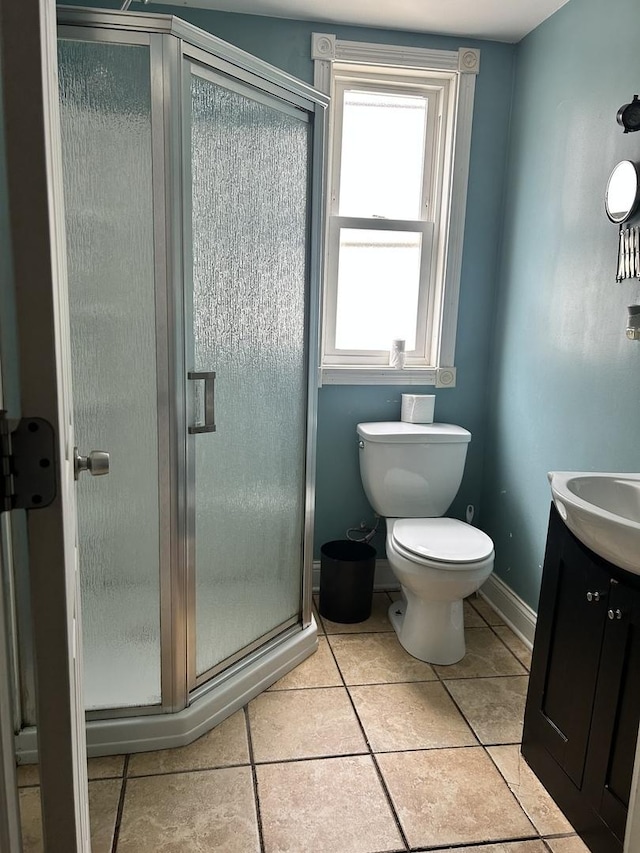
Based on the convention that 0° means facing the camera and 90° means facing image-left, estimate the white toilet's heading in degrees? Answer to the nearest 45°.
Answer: approximately 315°

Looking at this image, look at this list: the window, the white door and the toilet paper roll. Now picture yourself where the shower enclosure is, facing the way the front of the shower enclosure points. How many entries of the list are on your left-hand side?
2

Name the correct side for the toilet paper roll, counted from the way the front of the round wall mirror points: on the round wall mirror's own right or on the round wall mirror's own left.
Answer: on the round wall mirror's own right

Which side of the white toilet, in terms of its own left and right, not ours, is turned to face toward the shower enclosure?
right

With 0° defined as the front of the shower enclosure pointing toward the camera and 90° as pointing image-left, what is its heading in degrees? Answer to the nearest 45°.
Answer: approximately 315°

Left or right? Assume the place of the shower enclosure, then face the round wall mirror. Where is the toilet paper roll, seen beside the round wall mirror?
left

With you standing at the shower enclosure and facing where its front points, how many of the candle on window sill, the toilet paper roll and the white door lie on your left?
2

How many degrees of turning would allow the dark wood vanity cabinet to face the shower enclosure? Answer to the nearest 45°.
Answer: approximately 45° to its right

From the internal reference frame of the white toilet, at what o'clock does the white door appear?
The white door is roughly at 2 o'clock from the white toilet.

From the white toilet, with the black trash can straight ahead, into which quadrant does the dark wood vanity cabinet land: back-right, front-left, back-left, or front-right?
back-left

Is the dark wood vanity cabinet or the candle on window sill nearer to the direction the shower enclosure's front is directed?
the dark wood vanity cabinet

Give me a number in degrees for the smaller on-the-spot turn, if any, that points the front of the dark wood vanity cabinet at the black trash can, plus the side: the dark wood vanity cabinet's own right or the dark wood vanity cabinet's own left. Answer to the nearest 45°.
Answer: approximately 90° to the dark wood vanity cabinet's own right
